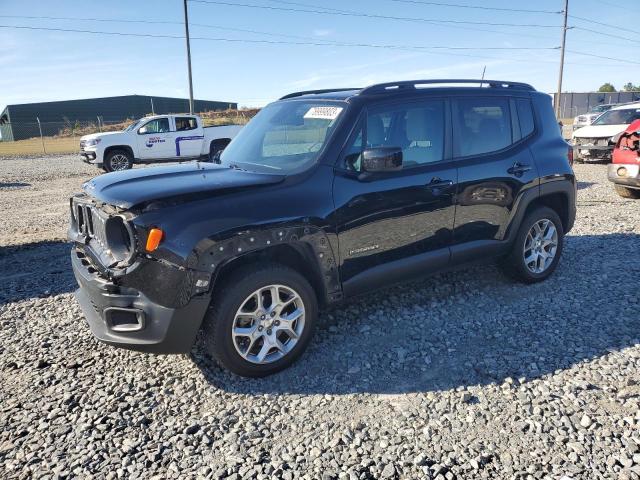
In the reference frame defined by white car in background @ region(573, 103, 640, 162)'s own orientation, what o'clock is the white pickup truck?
The white pickup truck is roughly at 1 o'clock from the white car in background.

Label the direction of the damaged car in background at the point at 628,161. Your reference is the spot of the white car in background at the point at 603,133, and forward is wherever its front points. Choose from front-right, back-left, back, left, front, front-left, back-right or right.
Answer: front-left

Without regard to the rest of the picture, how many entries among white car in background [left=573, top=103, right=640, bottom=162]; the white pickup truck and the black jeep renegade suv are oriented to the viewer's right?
0

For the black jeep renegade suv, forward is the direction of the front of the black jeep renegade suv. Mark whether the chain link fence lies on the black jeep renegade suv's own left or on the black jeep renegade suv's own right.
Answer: on the black jeep renegade suv's own right

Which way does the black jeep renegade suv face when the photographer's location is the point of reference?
facing the viewer and to the left of the viewer

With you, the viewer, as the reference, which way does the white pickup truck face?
facing to the left of the viewer

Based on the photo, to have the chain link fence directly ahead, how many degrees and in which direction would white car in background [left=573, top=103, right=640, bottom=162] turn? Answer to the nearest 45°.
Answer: approximately 45° to its right

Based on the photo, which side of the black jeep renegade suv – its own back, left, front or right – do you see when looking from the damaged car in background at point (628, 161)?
back

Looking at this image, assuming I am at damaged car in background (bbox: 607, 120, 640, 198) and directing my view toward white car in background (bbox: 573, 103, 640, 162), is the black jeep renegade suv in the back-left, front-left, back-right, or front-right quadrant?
back-left

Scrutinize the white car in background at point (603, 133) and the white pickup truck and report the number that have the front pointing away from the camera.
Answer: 0

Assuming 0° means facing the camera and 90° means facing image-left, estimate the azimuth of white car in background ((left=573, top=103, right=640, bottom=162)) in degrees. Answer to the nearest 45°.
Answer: approximately 45°
